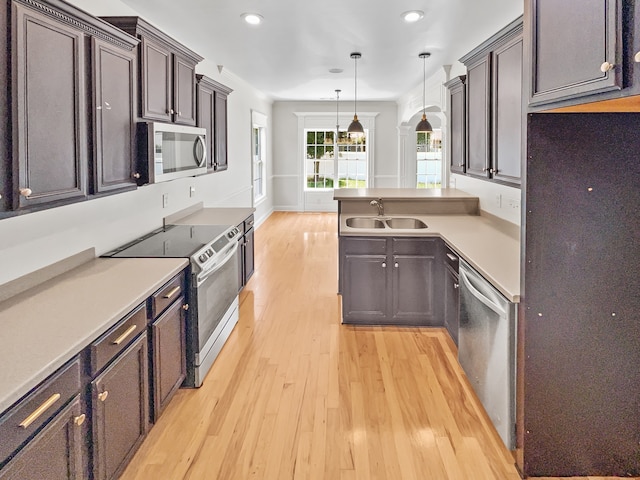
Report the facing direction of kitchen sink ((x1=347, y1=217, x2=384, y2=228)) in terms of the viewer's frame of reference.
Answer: facing the viewer

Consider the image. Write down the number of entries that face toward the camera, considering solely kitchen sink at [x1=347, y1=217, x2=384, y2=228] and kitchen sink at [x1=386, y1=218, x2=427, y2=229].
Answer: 2

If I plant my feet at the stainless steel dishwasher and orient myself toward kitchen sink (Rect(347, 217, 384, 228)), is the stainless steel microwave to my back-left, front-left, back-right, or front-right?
front-left

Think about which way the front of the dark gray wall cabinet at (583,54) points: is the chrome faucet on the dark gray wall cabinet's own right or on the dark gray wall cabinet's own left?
on the dark gray wall cabinet's own right

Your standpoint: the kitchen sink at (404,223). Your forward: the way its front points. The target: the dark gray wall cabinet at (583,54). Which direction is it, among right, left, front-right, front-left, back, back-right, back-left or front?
front

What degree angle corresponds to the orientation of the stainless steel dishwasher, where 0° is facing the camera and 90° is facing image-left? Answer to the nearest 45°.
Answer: approximately 45°

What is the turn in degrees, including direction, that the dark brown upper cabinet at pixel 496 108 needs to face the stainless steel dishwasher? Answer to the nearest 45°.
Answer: approximately 45° to its left

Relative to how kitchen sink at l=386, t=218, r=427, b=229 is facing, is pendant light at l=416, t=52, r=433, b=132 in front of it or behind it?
behind
